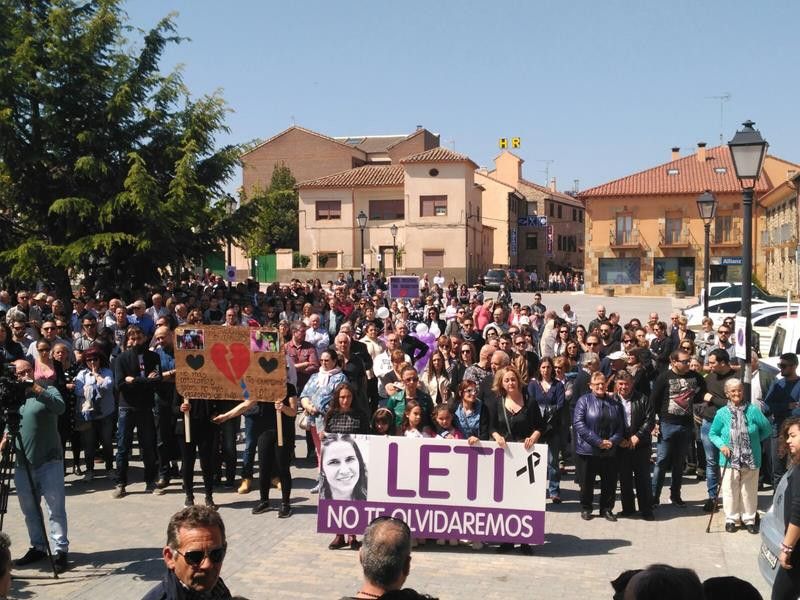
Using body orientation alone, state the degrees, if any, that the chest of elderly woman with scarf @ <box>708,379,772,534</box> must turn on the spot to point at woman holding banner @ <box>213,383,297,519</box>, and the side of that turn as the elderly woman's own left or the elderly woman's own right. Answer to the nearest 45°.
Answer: approximately 90° to the elderly woman's own right

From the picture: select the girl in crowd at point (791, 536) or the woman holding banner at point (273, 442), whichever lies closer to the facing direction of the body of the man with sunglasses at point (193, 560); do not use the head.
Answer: the girl in crowd

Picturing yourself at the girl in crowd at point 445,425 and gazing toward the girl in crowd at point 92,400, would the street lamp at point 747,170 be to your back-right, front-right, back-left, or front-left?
back-right

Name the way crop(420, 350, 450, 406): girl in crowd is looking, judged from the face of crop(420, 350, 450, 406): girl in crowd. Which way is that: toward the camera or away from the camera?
toward the camera

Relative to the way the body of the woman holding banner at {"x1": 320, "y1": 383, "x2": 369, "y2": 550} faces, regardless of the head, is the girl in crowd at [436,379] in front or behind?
behind

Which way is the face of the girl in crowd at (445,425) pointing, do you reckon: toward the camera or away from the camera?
toward the camera

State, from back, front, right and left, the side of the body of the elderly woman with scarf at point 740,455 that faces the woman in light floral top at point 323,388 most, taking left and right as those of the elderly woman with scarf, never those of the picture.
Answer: right

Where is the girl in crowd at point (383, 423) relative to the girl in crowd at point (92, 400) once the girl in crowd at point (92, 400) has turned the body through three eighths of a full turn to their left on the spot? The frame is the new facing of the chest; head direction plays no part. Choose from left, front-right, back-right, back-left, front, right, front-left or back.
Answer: right

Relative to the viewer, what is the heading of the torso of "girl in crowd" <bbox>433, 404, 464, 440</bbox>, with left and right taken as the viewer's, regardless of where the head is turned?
facing the viewer

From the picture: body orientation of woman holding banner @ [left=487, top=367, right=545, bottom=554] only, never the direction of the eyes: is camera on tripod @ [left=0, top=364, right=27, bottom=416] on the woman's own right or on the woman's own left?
on the woman's own right

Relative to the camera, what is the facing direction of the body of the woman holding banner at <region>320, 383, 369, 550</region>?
toward the camera

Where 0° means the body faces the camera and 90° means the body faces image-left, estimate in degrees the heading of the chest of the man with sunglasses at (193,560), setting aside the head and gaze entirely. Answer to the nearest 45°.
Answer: approximately 315°

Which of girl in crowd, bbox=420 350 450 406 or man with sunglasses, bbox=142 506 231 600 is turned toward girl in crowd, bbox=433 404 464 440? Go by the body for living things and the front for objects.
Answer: girl in crowd, bbox=420 350 450 406

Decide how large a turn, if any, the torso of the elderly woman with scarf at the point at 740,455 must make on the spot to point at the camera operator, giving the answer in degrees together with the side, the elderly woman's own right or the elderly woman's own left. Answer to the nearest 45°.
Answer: approximately 45° to the elderly woman's own right

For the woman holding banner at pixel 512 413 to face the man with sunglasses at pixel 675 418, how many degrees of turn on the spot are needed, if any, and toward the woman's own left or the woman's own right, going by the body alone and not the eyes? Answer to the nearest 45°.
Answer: approximately 135° to the woman's own left

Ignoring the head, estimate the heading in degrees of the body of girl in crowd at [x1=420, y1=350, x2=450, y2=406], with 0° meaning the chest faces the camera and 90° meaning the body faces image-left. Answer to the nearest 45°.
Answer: approximately 0°
